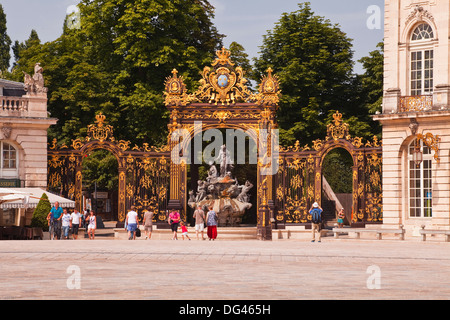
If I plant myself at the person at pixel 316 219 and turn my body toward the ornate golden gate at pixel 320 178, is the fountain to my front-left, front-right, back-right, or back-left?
front-left

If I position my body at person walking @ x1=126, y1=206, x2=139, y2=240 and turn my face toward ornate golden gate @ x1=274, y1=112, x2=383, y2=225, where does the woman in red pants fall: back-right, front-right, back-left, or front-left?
front-right

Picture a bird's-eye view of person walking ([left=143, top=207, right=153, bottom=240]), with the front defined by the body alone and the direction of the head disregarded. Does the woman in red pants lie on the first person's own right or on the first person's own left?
on the first person's own right

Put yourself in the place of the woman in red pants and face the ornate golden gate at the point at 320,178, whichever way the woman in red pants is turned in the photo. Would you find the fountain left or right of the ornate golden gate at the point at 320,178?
left

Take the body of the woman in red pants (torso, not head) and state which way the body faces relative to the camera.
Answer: away from the camera

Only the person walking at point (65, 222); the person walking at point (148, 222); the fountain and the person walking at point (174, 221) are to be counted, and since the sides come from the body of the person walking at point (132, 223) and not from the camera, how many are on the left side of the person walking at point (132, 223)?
1

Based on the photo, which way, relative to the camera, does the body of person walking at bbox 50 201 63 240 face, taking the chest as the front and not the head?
toward the camera

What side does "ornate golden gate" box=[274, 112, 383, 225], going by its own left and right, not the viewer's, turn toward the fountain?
right

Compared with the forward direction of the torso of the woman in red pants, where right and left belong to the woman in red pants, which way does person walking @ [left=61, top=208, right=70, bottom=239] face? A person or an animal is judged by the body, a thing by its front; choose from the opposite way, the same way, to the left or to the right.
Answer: the opposite way

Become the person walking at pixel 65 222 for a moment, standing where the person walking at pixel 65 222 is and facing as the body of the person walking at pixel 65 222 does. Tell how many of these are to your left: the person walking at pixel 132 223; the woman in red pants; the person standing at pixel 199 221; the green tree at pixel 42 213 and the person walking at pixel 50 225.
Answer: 3
